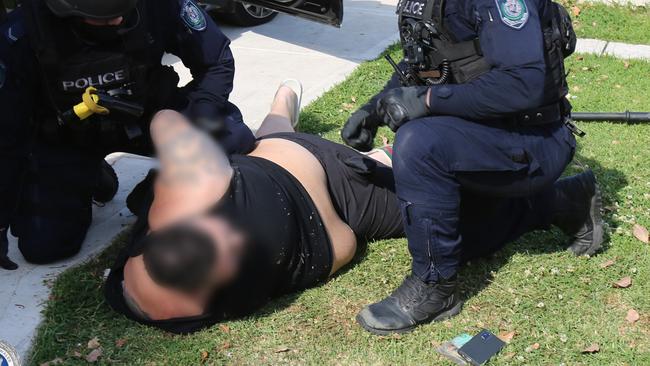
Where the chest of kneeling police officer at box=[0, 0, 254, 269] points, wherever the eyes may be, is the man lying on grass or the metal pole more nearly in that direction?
the man lying on grass

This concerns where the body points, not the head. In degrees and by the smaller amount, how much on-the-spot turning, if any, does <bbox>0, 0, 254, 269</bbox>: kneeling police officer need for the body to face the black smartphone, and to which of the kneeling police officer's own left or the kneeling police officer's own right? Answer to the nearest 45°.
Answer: approximately 45° to the kneeling police officer's own left

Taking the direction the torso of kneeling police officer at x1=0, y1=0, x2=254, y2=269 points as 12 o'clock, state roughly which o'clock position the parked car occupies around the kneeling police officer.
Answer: The parked car is roughly at 7 o'clock from the kneeling police officer.

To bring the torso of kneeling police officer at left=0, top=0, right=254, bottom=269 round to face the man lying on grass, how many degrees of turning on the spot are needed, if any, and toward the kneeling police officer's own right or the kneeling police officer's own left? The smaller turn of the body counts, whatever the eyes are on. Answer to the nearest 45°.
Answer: approximately 45° to the kneeling police officer's own left

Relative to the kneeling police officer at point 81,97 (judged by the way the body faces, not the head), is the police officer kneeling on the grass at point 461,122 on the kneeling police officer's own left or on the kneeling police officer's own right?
on the kneeling police officer's own left

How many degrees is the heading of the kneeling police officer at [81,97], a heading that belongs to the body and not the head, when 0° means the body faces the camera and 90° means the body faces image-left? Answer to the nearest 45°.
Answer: approximately 0°

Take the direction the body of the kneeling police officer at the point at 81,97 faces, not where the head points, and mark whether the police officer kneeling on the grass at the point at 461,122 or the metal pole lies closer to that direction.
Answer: the police officer kneeling on the grass
